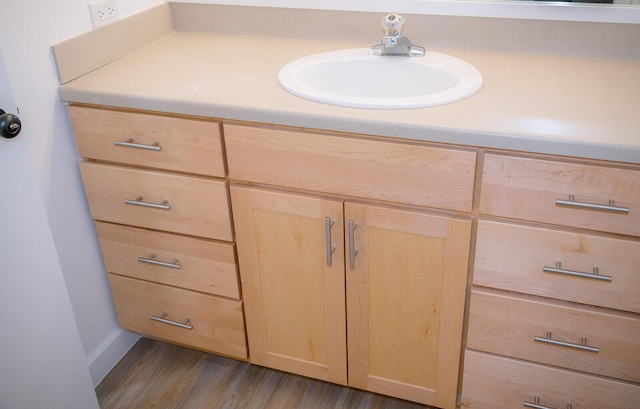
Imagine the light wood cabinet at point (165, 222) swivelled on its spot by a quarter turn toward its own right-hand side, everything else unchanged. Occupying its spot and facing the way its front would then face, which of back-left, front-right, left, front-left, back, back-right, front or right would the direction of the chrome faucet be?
back-right

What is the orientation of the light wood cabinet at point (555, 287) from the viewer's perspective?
toward the camera

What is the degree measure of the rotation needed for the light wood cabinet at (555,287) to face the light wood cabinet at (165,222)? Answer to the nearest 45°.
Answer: approximately 90° to its right

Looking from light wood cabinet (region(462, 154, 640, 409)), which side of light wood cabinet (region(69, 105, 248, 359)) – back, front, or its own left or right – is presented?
left

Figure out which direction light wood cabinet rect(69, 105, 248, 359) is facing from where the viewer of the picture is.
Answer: facing the viewer and to the left of the viewer

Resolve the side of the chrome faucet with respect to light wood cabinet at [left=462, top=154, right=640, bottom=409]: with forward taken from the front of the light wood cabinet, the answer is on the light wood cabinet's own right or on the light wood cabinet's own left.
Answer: on the light wood cabinet's own right

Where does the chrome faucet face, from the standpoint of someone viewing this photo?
facing the viewer

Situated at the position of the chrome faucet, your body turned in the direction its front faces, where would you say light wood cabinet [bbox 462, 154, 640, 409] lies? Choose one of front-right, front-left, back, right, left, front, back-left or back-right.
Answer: front-left

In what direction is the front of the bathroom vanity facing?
toward the camera

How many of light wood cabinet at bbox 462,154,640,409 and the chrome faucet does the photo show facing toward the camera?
2
